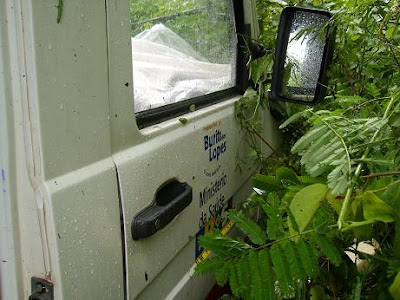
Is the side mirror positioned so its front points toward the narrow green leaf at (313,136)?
yes

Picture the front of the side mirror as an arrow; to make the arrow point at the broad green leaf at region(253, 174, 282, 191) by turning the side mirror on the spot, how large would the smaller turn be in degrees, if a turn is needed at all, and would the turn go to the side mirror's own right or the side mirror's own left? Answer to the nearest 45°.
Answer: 0° — it already faces it

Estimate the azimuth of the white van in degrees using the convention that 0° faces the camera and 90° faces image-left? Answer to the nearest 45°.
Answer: approximately 225°

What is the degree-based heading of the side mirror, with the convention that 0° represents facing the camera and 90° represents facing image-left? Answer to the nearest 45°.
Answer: approximately 0°
